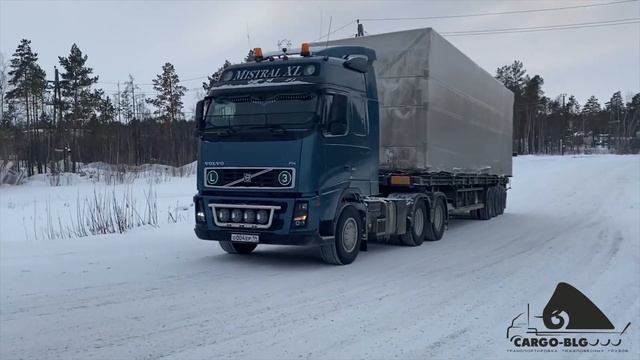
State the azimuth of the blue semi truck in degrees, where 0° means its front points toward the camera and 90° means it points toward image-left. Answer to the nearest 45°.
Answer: approximately 45°
